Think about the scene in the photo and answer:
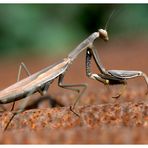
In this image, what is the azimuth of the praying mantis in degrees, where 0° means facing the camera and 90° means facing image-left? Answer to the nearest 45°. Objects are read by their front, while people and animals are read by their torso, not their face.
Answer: approximately 270°
